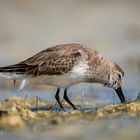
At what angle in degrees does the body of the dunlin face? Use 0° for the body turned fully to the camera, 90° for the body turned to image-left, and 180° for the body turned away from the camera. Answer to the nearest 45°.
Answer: approximately 270°
